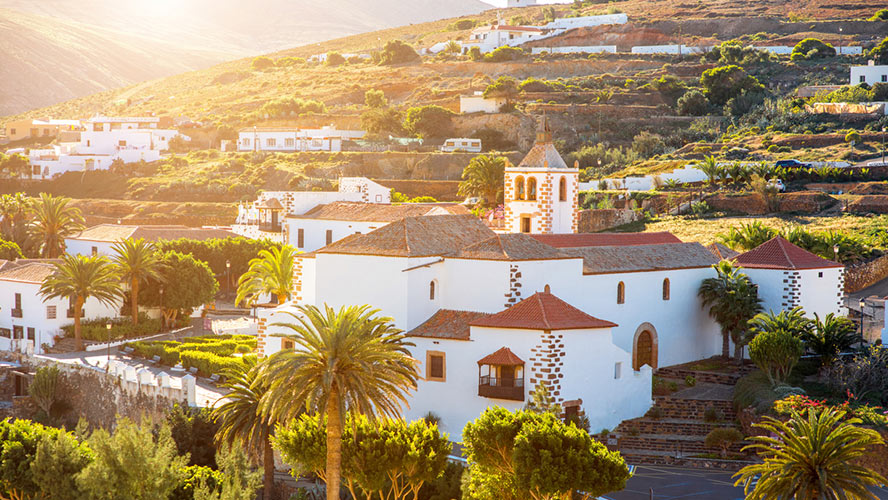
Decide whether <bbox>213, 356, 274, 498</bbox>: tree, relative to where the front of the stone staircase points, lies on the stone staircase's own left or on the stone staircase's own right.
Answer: on the stone staircase's own right

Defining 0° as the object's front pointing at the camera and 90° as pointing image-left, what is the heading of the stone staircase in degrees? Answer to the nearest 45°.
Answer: approximately 0°

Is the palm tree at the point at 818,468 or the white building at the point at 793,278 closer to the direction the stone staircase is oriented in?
the palm tree

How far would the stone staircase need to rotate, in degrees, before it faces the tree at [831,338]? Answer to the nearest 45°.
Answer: approximately 135° to its left

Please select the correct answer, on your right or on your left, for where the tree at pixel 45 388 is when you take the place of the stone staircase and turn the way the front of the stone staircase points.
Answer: on your right

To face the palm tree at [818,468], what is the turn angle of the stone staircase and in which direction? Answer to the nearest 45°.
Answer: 0° — it already faces it

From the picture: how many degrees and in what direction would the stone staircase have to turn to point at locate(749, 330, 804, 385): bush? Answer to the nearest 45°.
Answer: approximately 135° to its left

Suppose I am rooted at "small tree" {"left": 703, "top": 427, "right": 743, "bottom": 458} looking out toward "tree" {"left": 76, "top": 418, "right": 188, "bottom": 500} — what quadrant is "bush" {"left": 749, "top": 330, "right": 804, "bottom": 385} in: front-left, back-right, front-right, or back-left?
back-right

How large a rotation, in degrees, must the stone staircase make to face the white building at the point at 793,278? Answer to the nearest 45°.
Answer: approximately 135° to its left
